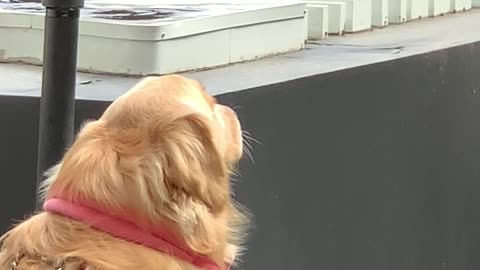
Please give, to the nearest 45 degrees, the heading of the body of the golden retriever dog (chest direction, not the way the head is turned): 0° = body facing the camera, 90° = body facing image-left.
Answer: approximately 225°

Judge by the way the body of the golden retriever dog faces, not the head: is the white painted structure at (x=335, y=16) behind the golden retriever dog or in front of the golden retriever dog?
in front

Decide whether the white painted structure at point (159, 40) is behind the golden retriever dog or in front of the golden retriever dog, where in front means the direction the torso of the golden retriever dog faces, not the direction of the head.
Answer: in front

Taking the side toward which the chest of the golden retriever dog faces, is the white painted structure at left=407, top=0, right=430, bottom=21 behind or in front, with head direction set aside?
in front
